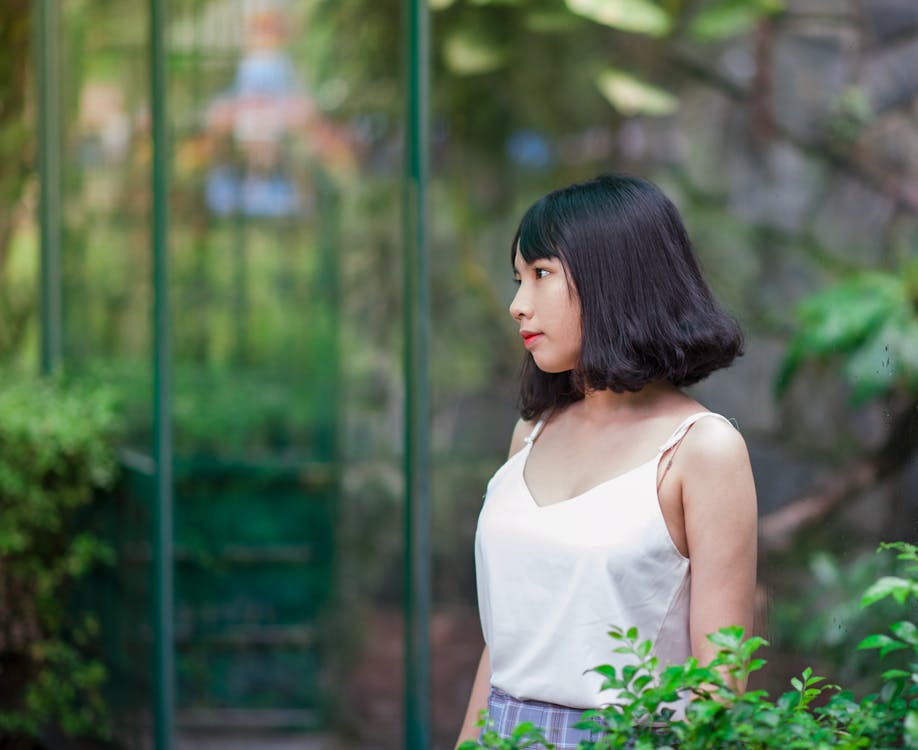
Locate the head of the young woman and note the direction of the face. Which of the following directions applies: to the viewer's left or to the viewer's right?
to the viewer's left

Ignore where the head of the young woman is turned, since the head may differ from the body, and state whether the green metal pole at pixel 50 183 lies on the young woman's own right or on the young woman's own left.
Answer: on the young woman's own right

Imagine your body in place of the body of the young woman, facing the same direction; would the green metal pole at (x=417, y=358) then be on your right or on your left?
on your right

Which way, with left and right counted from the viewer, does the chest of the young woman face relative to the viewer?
facing the viewer and to the left of the viewer

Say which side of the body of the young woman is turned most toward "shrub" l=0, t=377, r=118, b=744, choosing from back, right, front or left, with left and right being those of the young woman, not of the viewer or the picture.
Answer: right

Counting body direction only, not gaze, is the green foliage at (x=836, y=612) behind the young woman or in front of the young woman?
behind

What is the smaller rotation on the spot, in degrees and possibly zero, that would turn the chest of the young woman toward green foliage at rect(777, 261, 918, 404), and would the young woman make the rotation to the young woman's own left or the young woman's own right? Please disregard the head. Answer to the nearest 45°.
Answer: approximately 135° to the young woman's own right

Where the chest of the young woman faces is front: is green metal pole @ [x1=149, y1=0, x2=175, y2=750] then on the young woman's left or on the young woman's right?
on the young woman's right

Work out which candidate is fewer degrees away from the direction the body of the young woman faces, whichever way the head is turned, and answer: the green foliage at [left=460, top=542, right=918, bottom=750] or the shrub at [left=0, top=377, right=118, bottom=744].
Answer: the green foliage

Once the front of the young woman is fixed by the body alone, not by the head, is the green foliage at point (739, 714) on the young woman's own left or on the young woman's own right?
on the young woman's own left
